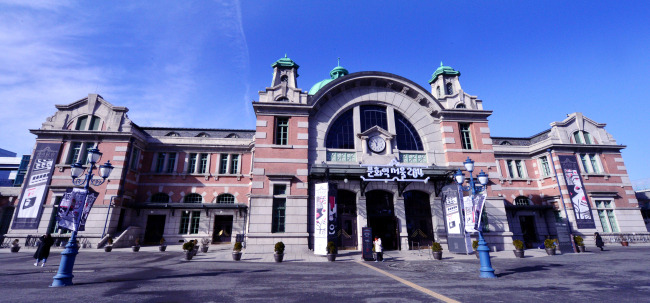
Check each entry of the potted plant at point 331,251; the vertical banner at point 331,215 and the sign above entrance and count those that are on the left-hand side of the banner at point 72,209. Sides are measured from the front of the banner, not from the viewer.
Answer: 3

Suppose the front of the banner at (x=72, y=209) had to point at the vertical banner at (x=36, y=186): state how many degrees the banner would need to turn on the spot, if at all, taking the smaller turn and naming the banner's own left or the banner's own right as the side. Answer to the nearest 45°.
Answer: approximately 180°

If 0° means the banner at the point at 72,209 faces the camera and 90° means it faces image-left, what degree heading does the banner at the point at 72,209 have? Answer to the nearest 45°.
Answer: approximately 0°

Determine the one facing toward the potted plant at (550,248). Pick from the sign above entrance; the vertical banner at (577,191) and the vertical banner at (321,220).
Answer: the vertical banner at (577,191)

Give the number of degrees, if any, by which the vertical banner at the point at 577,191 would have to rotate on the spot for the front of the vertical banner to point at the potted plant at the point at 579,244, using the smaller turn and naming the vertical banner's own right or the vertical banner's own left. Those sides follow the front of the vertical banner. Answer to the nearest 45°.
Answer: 0° — it already faces it

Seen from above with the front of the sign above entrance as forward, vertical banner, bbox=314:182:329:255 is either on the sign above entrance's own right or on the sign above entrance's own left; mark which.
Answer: on the sign above entrance's own right

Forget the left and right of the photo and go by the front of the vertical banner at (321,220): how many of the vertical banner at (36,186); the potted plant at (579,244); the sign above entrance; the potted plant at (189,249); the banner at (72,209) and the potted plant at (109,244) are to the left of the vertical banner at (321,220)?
2

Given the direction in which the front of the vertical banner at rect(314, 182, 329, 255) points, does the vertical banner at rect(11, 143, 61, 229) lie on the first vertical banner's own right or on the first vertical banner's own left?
on the first vertical banner's own right

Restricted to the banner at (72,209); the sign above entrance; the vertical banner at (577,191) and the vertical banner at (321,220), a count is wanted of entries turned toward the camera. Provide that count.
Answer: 4

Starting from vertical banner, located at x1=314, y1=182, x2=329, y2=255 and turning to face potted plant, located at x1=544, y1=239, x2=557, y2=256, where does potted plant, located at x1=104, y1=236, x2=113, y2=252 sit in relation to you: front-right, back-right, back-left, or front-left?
back-left

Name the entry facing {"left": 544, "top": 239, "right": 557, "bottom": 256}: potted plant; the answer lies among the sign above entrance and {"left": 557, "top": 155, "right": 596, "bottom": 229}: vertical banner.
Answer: the vertical banner

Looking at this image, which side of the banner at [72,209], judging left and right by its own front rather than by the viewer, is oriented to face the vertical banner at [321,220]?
left

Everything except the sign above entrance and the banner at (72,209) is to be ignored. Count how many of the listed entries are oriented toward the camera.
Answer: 2

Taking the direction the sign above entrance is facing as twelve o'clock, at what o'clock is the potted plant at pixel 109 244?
The potted plant is roughly at 3 o'clock from the sign above entrance.

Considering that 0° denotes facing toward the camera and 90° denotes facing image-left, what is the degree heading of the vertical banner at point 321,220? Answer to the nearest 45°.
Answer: approximately 0°
